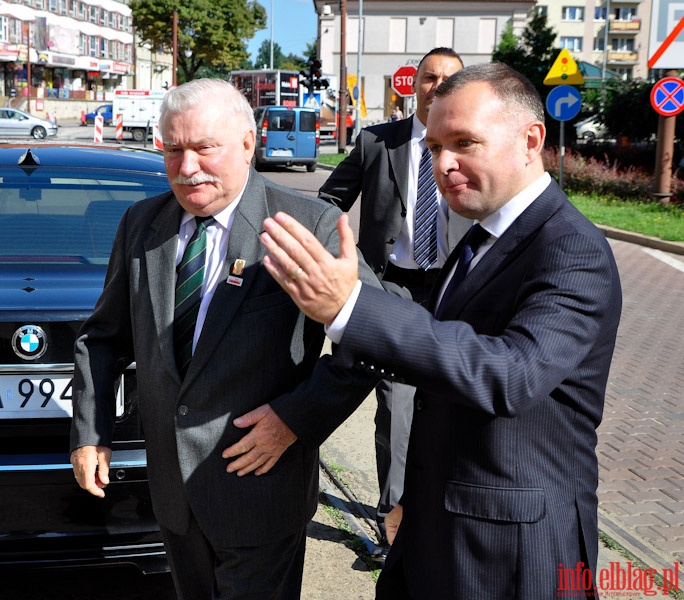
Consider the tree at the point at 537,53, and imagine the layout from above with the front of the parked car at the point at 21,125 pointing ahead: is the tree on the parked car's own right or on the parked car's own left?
on the parked car's own right

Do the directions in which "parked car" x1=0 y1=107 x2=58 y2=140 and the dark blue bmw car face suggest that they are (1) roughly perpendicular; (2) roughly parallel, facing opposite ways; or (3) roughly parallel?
roughly perpendicular

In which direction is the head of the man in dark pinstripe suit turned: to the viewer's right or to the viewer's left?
to the viewer's left

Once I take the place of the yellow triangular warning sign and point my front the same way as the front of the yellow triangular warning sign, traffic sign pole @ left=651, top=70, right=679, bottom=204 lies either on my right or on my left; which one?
on my left

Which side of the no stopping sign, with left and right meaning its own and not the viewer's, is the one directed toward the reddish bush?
back

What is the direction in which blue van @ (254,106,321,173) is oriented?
away from the camera

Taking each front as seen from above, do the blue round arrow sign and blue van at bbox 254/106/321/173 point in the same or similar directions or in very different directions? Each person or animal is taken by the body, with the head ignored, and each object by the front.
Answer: very different directions
